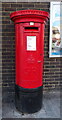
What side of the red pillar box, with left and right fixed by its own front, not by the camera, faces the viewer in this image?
front
